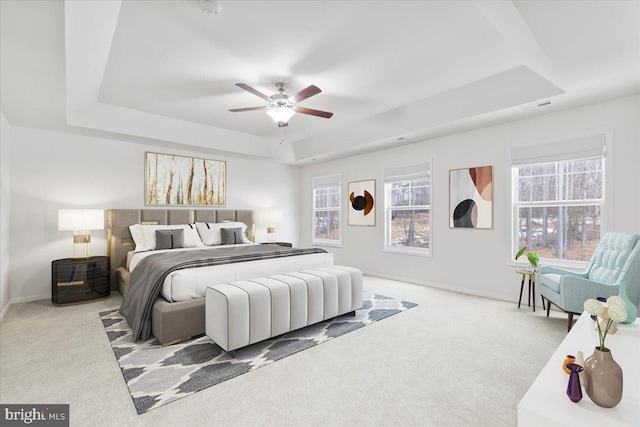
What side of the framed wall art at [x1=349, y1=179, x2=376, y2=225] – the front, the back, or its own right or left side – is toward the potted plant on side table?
left

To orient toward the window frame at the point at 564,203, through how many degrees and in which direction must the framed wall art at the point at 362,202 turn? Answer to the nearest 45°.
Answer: approximately 90° to its left

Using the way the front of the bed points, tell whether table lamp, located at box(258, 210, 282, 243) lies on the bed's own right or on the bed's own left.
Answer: on the bed's own left

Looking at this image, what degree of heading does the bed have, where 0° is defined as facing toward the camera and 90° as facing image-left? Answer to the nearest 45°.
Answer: approximately 315°

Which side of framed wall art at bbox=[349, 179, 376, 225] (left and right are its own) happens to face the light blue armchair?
left

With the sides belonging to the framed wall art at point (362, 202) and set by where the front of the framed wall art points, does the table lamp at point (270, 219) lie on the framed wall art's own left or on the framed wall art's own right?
on the framed wall art's own right

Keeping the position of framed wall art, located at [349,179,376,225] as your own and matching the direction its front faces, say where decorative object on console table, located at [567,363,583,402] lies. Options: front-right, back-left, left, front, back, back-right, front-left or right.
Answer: front-left

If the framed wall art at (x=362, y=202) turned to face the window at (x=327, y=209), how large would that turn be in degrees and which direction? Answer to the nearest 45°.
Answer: approximately 90° to its right

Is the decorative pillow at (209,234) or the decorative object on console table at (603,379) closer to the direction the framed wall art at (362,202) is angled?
the decorative pillow

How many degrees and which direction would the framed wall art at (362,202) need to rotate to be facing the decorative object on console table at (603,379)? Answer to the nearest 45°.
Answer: approximately 45° to its left
